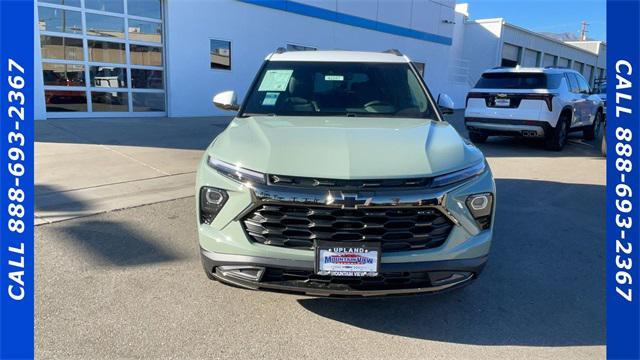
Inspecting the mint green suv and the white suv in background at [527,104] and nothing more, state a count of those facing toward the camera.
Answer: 1

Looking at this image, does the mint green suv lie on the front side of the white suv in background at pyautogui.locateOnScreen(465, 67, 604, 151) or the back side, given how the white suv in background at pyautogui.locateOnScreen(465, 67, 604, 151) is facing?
on the back side

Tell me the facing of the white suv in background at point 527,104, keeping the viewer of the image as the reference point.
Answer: facing away from the viewer and to the right of the viewer

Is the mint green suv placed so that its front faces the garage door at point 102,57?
no

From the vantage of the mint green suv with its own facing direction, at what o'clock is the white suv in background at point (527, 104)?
The white suv in background is roughly at 7 o'clock from the mint green suv.

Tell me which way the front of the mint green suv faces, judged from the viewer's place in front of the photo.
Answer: facing the viewer

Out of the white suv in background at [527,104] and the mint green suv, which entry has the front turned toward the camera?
the mint green suv
